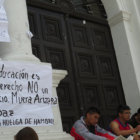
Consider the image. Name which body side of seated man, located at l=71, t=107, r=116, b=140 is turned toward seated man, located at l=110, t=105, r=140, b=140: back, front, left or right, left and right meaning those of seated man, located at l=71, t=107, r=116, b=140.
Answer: left

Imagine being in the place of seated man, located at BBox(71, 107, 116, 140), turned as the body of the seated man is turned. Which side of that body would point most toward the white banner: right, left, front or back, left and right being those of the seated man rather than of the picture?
right

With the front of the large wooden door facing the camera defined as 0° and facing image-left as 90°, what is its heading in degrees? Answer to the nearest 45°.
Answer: approximately 315°
